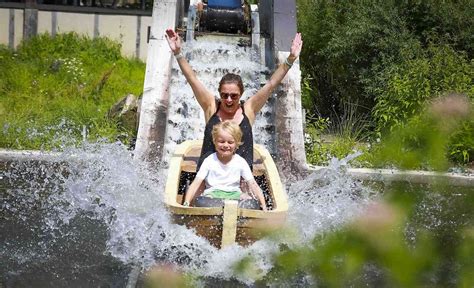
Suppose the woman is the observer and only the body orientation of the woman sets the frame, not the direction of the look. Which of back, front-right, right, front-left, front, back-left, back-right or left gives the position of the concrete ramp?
back

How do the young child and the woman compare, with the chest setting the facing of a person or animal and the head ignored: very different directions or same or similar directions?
same or similar directions

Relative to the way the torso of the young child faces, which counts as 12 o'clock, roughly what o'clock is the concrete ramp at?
The concrete ramp is roughly at 6 o'clock from the young child.

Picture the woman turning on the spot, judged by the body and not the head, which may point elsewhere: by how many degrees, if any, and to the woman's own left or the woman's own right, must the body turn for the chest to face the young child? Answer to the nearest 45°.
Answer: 0° — they already face them

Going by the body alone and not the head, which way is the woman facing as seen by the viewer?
toward the camera

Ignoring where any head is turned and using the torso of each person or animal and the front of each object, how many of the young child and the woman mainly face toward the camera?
2

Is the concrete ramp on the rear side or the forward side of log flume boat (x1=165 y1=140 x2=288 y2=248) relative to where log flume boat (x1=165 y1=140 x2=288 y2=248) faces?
on the rear side

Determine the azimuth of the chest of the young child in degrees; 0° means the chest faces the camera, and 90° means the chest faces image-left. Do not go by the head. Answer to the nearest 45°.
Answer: approximately 0°

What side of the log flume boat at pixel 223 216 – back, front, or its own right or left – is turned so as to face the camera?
front
